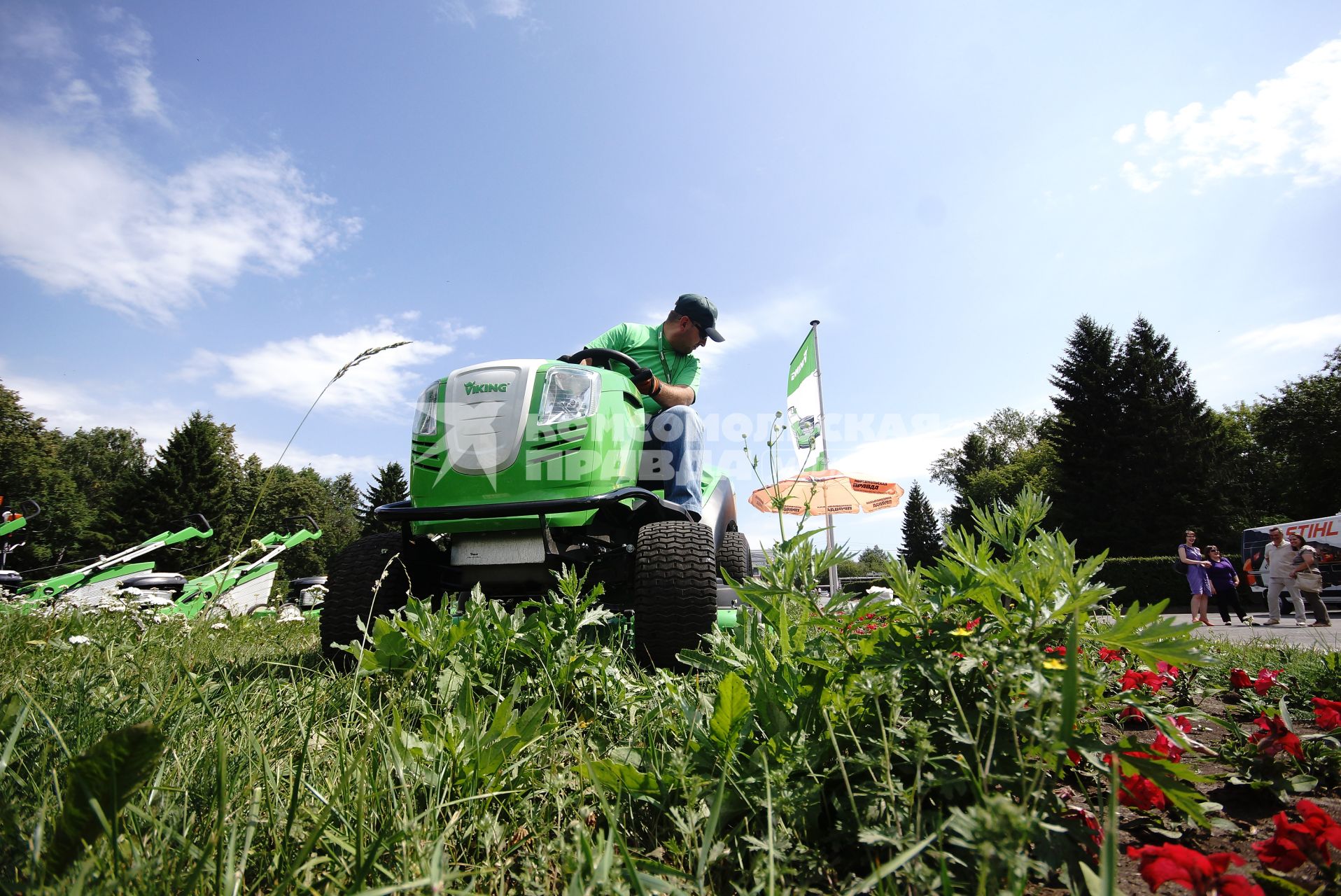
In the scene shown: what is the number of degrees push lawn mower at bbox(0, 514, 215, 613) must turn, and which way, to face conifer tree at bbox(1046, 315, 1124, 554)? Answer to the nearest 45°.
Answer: approximately 180°

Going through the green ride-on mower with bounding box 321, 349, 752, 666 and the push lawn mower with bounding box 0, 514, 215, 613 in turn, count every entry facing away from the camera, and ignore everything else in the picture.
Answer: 0

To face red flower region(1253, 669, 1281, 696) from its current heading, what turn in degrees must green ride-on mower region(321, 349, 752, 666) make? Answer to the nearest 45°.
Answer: approximately 90° to its left

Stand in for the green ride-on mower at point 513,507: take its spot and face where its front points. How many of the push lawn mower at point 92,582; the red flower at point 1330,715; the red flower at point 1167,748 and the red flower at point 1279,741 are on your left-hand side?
3

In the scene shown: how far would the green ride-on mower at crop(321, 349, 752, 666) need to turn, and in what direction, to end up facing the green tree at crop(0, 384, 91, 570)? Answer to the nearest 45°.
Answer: approximately 90° to its right

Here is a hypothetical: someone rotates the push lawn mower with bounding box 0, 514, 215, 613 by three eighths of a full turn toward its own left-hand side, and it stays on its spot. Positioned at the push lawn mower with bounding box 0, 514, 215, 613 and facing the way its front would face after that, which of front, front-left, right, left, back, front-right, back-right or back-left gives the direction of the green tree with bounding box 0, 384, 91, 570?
back-left

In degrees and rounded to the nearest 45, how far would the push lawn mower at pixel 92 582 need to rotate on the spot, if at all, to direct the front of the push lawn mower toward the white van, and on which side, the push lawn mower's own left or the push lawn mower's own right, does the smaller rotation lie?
approximately 180°

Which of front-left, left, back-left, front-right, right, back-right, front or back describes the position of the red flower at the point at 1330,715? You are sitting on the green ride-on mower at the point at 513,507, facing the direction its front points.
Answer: left

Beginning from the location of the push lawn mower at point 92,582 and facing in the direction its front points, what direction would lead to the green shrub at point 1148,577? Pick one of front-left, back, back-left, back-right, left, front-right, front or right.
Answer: back
